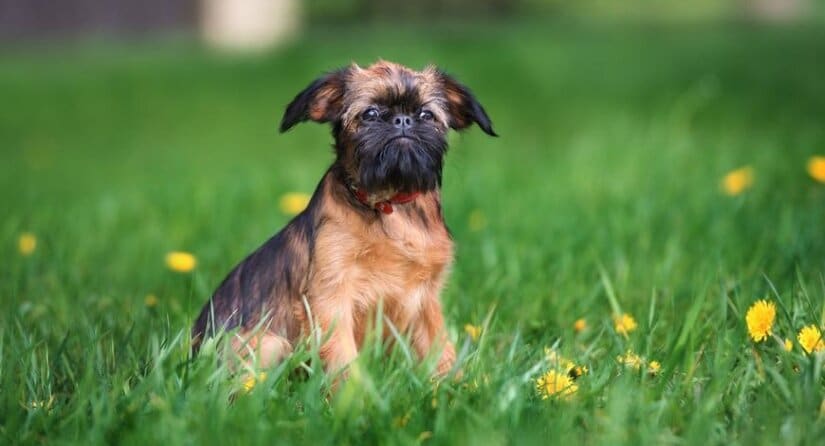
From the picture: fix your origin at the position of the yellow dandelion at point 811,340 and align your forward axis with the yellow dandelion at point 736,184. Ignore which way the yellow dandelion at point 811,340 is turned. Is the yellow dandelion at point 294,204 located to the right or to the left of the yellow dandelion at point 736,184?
left

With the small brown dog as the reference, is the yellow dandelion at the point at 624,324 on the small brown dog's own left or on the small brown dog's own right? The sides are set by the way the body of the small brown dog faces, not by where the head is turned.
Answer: on the small brown dog's own left

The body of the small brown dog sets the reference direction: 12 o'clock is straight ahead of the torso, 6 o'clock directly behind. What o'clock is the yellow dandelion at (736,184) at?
The yellow dandelion is roughly at 9 o'clock from the small brown dog.

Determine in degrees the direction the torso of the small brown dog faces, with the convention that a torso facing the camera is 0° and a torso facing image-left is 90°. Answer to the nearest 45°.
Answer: approximately 315°

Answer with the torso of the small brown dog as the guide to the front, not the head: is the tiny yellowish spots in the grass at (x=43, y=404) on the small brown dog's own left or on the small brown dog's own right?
on the small brown dog's own right

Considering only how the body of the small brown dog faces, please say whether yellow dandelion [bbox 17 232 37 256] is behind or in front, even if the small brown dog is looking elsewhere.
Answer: behind
